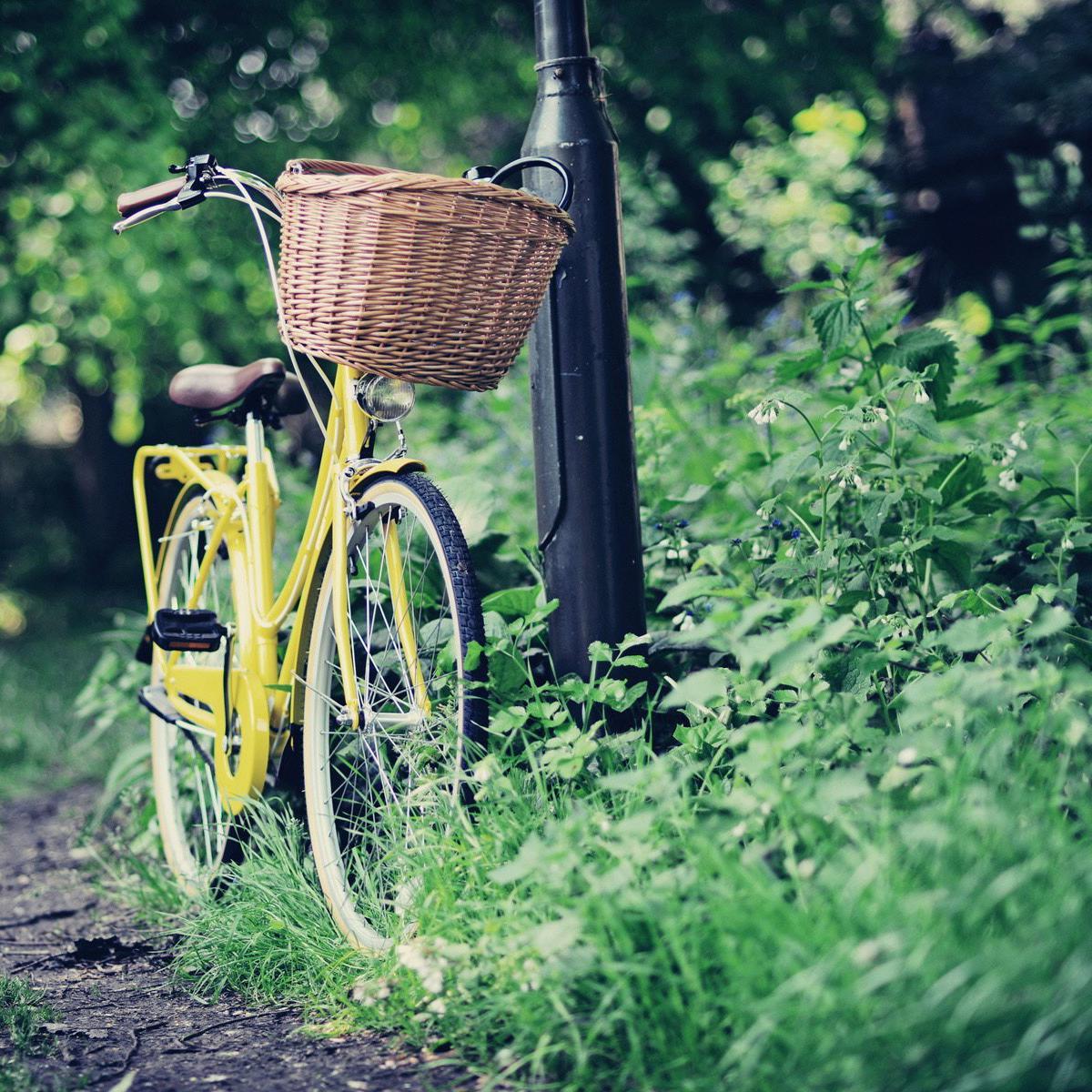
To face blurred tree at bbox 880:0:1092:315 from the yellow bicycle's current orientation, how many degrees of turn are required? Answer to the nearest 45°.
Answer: approximately 90° to its left

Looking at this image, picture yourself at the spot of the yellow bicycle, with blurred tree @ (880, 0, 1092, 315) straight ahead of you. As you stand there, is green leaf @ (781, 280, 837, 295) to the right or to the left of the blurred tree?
right

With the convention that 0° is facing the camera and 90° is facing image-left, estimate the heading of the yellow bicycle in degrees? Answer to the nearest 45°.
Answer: approximately 315°
